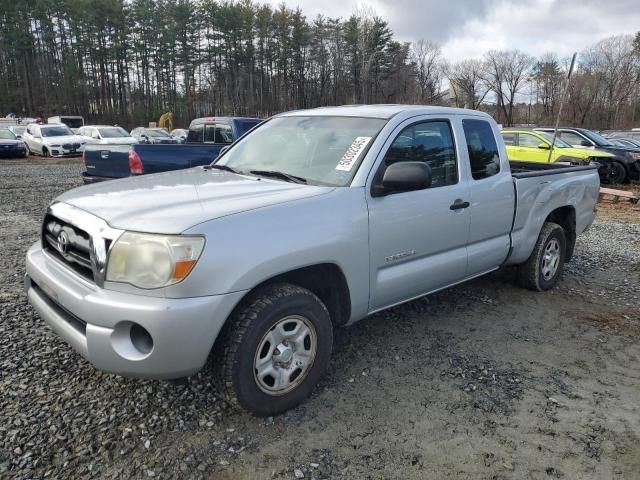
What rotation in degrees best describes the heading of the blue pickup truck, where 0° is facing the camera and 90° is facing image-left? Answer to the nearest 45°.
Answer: approximately 225°

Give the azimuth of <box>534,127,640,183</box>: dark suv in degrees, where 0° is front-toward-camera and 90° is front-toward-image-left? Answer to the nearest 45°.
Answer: approximately 315°

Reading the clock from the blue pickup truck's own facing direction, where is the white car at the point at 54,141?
The white car is roughly at 10 o'clock from the blue pickup truck.

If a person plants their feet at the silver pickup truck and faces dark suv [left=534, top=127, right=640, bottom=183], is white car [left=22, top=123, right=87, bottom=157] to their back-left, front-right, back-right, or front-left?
front-left

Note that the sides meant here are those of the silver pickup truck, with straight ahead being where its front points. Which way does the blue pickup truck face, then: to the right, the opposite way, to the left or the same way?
the opposite way

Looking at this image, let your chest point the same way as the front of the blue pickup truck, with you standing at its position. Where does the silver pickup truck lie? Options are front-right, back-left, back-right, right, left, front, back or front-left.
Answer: back-right

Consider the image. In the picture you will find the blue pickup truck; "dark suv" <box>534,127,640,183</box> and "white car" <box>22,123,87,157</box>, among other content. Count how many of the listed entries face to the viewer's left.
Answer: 0

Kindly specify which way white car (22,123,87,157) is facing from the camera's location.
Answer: facing the viewer and to the right of the viewer

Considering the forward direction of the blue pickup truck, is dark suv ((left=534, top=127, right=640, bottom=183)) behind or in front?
in front

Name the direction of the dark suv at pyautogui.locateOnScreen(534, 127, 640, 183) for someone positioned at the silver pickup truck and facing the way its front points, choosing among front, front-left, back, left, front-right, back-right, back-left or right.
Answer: back

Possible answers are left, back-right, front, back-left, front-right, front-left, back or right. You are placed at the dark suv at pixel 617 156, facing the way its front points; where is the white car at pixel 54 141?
back-right
